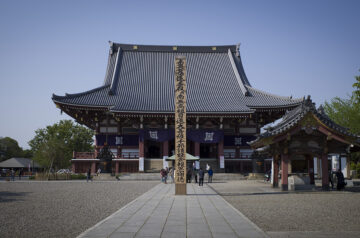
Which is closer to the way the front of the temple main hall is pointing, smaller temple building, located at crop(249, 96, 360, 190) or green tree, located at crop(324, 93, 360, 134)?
the smaller temple building

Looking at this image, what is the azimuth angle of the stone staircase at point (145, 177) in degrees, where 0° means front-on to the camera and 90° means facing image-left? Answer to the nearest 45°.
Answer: approximately 0°
